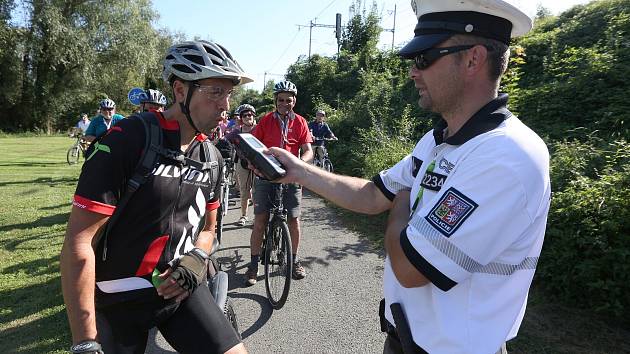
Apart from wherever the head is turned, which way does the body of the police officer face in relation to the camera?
to the viewer's left

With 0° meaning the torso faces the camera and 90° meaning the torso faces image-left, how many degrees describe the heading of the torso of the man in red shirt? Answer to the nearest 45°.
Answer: approximately 0°

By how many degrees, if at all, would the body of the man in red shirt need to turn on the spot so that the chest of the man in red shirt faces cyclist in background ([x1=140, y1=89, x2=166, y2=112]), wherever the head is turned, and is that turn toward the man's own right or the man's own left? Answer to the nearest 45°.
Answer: approximately 135° to the man's own right

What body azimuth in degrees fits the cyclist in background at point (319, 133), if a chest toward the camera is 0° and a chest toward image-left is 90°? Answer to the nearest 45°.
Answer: approximately 0°

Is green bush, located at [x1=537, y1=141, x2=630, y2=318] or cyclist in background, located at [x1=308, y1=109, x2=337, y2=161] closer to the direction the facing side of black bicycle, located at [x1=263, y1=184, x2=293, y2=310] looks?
the green bush

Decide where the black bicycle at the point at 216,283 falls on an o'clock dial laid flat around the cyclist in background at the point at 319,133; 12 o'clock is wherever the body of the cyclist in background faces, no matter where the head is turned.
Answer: The black bicycle is roughly at 12 o'clock from the cyclist in background.

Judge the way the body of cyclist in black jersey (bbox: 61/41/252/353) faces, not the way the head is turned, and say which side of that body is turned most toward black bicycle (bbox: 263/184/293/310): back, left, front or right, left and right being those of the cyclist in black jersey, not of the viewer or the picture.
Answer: left

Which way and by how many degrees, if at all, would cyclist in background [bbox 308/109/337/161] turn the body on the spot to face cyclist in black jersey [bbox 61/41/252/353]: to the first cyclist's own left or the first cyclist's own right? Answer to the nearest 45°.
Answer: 0° — they already face them
